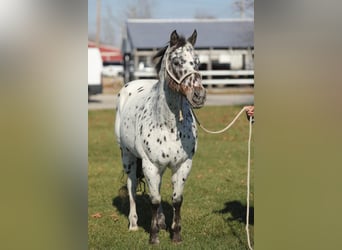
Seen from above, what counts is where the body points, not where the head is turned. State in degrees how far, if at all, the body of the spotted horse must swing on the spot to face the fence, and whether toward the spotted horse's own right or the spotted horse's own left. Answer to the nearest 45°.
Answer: approximately 135° to the spotted horse's own left

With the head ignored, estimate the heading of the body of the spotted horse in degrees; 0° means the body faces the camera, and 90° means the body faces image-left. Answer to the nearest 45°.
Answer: approximately 315°

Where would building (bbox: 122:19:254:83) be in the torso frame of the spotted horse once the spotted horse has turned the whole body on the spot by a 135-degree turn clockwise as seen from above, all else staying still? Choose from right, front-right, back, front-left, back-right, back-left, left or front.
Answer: right
